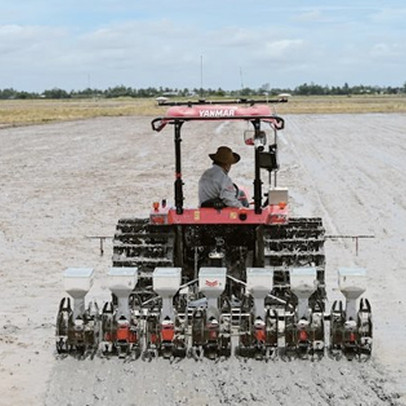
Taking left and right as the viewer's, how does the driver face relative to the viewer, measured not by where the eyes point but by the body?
facing away from the viewer and to the right of the viewer

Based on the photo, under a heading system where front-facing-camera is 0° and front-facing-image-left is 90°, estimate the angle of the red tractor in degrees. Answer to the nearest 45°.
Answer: approximately 180°
